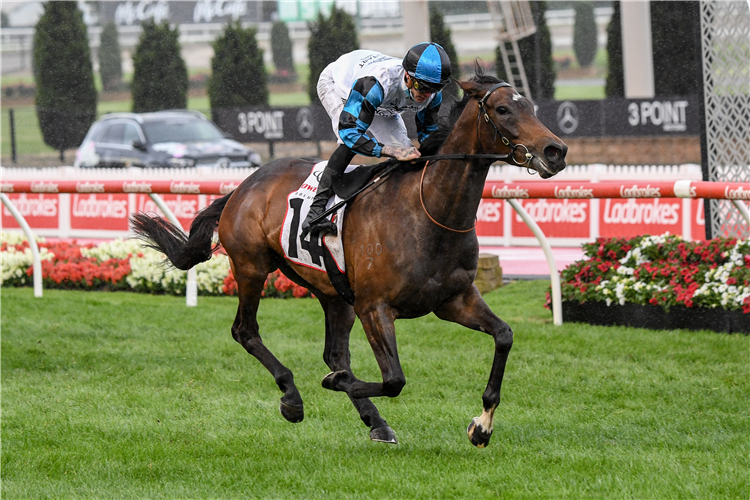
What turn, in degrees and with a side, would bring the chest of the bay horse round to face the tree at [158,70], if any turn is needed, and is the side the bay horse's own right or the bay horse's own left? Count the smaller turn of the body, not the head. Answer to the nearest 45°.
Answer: approximately 135° to the bay horse's own left

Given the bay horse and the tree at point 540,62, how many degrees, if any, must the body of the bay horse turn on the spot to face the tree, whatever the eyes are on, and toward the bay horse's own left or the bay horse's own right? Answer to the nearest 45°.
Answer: approximately 135° to the bay horse's own left

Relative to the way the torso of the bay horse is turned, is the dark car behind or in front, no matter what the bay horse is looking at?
behind

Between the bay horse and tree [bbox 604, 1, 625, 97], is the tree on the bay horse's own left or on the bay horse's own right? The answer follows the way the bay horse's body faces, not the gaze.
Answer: on the bay horse's own left

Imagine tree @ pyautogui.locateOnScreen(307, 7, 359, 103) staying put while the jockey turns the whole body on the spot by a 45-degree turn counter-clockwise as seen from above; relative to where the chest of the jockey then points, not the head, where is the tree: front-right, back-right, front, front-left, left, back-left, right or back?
left

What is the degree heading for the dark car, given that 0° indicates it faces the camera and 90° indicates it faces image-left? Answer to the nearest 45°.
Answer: approximately 315°

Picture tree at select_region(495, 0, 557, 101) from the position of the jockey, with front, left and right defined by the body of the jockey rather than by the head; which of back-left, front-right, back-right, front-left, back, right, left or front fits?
back-left

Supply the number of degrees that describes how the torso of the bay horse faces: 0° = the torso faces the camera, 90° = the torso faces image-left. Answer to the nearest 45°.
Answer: approximately 315°

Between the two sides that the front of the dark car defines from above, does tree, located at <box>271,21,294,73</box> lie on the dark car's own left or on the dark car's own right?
on the dark car's own left

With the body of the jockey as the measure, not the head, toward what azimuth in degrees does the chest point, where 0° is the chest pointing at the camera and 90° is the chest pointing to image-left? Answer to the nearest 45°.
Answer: approximately 315°
